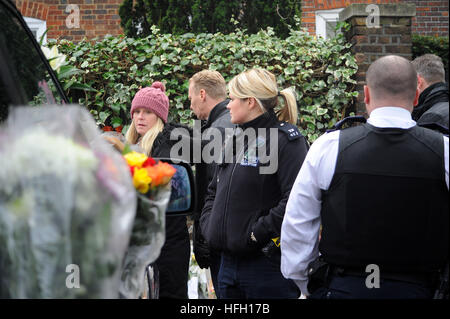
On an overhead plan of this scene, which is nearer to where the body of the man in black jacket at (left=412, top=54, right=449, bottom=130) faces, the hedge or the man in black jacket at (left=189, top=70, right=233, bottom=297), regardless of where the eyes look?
the hedge

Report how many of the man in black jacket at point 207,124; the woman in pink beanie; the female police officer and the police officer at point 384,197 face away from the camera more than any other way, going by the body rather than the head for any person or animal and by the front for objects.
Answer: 1

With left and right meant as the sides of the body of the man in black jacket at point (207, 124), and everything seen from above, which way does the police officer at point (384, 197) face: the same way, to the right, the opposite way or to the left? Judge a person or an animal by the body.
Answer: to the right

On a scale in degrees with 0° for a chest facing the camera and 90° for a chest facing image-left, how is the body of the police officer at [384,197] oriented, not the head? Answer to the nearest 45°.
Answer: approximately 180°

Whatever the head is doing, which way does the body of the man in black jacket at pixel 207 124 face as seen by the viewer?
to the viewer's left

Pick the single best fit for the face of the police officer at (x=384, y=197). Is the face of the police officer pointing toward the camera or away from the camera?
away from the camera

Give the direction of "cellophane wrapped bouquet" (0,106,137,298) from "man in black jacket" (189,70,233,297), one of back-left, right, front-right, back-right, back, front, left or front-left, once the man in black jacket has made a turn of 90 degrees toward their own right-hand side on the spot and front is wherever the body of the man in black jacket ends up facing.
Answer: back

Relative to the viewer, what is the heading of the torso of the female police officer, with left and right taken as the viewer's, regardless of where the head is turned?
facing the viewer and to the left of the viewer

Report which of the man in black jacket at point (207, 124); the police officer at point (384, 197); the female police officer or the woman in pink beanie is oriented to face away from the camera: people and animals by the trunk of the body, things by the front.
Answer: the police officer

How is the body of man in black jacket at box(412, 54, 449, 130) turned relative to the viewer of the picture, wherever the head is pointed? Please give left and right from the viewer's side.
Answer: facing away from the viewer and to the left of the viewer

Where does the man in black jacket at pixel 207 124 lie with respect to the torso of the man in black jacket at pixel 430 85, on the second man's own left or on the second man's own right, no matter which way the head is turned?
on the second man's own left

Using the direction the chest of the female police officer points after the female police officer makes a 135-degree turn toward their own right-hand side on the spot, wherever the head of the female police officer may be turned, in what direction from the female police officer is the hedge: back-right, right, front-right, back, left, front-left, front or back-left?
front

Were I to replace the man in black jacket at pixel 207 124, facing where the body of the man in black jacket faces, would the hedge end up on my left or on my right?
on my right

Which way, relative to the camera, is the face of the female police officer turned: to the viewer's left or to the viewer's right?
to the viewer's left

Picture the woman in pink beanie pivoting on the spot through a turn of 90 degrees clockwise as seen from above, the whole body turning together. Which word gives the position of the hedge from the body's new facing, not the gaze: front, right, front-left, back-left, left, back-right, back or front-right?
front-right
